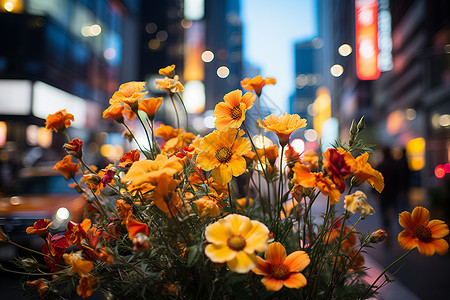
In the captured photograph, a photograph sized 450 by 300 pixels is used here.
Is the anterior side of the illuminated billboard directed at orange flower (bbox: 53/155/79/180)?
yes

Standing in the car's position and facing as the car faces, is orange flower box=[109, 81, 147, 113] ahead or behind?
ahead

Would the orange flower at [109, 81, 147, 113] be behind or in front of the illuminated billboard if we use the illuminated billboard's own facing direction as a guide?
in front

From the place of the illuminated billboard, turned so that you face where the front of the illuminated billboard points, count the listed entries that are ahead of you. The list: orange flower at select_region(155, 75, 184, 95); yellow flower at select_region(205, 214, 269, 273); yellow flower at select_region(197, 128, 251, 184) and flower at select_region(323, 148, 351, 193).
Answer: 4

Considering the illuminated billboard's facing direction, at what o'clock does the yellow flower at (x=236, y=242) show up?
The yellow flower is roughly at 12 o'clock from the illuminated billboard.

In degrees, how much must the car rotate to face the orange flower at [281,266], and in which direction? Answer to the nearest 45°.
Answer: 0° — it already faces it

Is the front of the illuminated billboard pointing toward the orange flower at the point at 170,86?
yes

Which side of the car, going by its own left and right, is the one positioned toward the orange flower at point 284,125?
front

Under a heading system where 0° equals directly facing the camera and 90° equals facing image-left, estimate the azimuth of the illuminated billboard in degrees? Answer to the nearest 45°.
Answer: approximately 0°

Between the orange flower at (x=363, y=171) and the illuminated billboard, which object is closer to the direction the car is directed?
the orange flower

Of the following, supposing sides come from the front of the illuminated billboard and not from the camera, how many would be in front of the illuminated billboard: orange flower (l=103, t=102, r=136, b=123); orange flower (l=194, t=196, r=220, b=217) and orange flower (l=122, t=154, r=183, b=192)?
3

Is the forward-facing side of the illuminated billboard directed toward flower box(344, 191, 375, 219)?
yes

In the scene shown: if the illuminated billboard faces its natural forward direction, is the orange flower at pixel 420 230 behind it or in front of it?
in front

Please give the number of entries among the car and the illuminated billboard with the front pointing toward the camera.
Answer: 2
